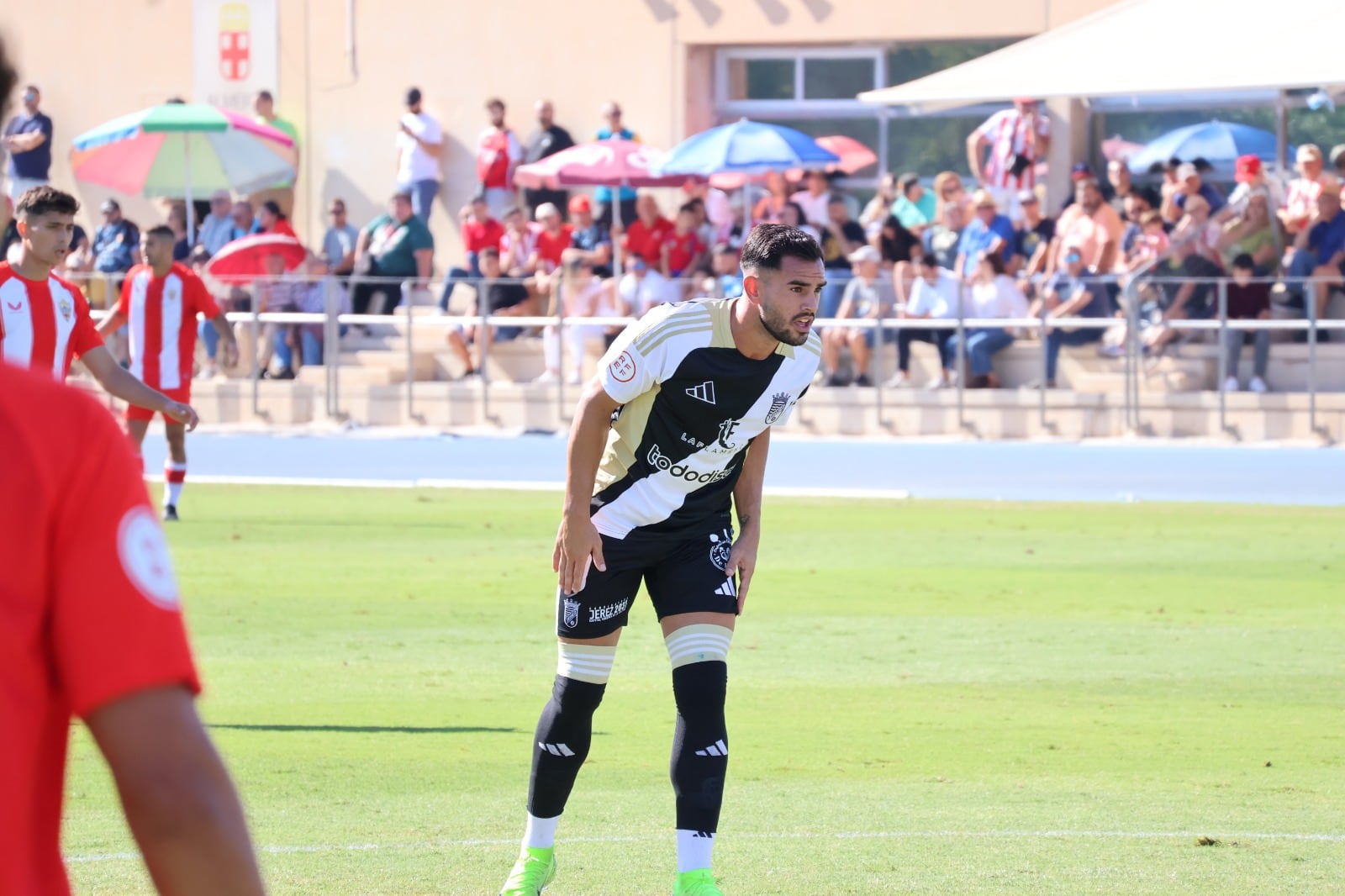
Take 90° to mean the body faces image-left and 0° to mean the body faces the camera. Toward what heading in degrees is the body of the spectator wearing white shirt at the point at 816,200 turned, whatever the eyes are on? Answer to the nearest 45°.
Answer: approximately 45°

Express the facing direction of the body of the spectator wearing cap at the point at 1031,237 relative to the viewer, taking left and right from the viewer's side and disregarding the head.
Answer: facing the viewer and to the left of the viewer

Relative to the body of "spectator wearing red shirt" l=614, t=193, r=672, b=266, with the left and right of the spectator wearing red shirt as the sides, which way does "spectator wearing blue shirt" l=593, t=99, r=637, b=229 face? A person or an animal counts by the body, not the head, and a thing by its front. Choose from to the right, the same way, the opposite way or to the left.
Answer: the same way

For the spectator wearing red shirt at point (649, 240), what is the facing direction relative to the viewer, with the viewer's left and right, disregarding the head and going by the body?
facing the viewer

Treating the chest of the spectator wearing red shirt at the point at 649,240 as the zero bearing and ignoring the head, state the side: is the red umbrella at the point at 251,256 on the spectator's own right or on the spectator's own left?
on the spectator's own right

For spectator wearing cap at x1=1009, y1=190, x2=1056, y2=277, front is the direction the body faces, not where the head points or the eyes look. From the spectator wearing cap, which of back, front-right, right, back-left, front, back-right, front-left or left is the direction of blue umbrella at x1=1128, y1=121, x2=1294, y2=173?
back

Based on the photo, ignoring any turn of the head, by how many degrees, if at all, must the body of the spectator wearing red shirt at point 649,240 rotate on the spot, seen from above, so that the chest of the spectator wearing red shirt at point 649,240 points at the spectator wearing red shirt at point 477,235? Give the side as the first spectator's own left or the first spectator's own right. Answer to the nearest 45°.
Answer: approximately 135° to the first spectator's own right

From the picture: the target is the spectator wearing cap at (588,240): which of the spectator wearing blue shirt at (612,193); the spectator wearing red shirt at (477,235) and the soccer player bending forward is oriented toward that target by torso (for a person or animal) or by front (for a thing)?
the spectator wearing blue shirt at (612,193)

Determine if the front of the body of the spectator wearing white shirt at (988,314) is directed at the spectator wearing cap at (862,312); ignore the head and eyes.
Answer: no

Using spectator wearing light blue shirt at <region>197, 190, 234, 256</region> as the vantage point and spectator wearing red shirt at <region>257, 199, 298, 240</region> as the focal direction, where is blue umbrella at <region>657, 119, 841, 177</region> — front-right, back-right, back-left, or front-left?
front-left

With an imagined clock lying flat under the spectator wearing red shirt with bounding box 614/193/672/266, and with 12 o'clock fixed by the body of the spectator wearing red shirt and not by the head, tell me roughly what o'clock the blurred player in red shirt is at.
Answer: The blurred player in red shirt is roughly at 12 o'clock from the spectator wearing red shirt.

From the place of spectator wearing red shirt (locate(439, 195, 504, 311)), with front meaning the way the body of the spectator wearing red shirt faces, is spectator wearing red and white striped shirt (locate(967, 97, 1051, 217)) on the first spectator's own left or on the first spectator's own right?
on the first spectator's own left

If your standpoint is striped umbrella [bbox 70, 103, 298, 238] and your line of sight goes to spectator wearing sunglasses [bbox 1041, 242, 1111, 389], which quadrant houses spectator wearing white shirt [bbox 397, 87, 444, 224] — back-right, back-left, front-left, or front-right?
front-left

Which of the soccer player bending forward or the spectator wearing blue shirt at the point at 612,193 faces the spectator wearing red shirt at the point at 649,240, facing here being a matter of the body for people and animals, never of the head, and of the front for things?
the spectator wearing blue shirt

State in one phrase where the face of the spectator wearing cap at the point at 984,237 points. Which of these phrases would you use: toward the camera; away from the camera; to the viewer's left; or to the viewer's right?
toward the camera

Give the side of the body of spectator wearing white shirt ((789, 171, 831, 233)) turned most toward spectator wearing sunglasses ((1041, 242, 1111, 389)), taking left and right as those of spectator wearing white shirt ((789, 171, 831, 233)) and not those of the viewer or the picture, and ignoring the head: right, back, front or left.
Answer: left

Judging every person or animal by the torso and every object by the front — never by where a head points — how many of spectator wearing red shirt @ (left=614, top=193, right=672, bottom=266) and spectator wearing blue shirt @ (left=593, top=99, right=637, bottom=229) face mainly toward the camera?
2

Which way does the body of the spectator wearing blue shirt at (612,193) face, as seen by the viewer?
toward the camera

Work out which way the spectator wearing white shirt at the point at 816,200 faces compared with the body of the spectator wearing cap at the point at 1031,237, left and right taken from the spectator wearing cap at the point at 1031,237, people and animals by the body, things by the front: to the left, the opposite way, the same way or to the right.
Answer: the same way

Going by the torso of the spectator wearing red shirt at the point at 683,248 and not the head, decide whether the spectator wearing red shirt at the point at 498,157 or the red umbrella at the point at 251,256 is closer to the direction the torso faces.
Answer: the red umbrella
